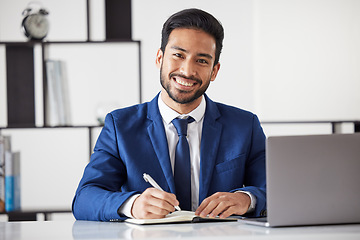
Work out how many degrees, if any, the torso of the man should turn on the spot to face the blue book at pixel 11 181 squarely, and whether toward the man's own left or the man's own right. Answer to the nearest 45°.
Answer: approximately 135° to the man's own right

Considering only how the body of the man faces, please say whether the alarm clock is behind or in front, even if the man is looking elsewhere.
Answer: behind

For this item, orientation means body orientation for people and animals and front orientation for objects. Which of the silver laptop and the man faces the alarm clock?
the silver laptop

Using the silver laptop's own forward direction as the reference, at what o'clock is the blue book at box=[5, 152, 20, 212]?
The blue book is roughly at 12 o'clock from the silver laptop.

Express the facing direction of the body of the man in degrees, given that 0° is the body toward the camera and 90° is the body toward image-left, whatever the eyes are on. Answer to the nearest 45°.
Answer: approximately 0°

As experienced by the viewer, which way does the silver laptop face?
facing away from the viewer and to the left of the viewer

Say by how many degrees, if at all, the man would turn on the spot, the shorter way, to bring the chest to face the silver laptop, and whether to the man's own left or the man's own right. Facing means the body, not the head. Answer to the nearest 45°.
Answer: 0° — they already face it
